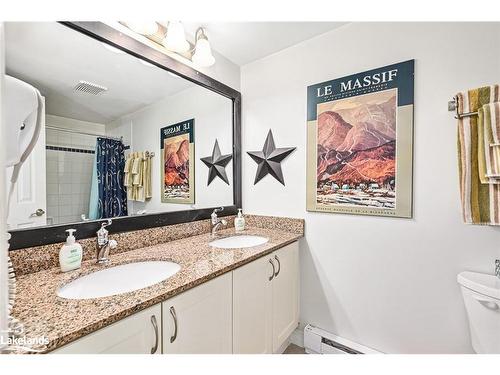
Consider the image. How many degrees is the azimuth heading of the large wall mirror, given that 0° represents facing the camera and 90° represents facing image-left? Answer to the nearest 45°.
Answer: approximately 315°

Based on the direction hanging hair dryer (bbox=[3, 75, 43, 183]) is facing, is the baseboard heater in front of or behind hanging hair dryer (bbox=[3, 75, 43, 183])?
in front

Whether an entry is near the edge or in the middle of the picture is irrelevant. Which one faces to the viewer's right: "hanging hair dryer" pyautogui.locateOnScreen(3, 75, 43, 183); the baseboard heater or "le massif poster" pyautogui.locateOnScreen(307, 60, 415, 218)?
the hanging hair dryer

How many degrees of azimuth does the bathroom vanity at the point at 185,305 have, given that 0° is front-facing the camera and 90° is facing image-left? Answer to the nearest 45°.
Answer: approximately 315°

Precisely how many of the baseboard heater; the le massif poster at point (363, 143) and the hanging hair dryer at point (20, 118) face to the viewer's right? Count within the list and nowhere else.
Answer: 1

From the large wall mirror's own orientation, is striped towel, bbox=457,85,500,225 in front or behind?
in front

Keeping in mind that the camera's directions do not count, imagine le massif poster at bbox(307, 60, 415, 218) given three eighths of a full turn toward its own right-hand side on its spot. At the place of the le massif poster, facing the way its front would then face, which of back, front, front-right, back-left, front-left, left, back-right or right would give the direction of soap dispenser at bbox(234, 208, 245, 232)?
left

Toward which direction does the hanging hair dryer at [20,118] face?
to the viewer's right

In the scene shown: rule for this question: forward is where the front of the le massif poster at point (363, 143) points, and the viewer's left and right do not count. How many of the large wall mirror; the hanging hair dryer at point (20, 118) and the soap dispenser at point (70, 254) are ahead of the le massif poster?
3

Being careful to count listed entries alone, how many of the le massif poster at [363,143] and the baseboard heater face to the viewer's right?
0
